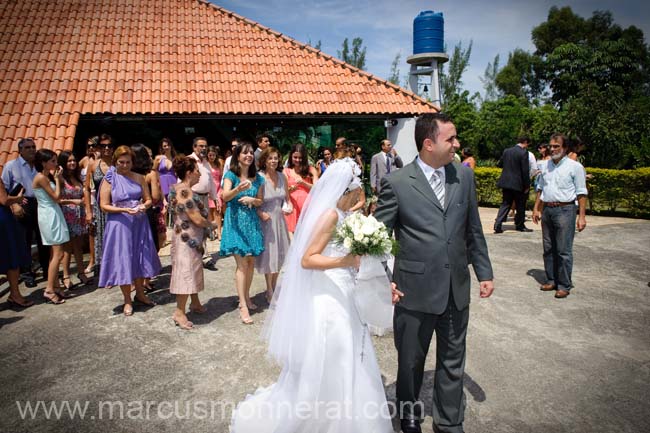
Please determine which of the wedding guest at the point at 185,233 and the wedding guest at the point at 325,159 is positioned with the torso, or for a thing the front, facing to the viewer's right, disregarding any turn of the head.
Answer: the wedding guest at the point at 185,233

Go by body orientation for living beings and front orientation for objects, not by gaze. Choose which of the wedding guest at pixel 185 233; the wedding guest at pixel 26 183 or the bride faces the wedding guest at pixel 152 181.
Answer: the wedding guest at pixel 26 183

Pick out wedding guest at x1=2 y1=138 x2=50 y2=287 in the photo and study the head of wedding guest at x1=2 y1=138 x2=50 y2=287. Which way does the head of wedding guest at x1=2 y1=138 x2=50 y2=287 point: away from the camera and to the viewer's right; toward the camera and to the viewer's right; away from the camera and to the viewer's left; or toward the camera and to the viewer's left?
toward the camera and to the viewer's right

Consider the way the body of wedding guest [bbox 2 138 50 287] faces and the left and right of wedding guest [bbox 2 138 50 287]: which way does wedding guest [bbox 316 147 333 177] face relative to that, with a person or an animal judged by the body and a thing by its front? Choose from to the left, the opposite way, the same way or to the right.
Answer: to the right

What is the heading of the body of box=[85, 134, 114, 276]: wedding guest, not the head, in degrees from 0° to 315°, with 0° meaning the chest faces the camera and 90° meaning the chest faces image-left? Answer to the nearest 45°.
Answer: approximately 315°

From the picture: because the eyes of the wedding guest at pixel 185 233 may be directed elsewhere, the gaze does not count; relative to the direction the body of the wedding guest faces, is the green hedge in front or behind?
in front

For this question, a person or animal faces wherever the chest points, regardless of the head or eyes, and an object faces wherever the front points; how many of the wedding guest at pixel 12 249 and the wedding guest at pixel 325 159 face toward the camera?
1

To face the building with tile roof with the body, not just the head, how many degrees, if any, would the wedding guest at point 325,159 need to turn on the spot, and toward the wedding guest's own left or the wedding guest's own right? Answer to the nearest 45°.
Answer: approximately 135° to the wedding guest's own right

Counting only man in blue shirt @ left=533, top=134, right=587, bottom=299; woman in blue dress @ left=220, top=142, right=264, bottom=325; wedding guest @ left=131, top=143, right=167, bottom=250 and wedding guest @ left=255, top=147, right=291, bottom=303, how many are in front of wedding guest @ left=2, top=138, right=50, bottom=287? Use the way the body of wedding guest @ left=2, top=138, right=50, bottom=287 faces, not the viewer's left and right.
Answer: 4

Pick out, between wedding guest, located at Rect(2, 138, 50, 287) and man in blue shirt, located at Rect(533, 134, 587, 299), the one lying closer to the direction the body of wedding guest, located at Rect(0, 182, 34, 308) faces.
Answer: the man in blue shirt
